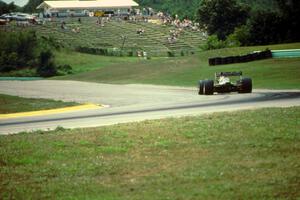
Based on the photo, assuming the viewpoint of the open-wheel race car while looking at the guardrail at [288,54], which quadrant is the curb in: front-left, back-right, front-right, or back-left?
back-left

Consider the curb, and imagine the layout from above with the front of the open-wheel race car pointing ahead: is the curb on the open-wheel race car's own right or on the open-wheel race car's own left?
on the open-wheel race car's own left

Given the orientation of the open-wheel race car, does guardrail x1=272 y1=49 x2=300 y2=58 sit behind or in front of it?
in front

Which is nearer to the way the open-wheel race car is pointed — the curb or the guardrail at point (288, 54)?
the guardrail

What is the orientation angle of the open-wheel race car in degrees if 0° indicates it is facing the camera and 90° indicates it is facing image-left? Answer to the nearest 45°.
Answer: approximately 180°
